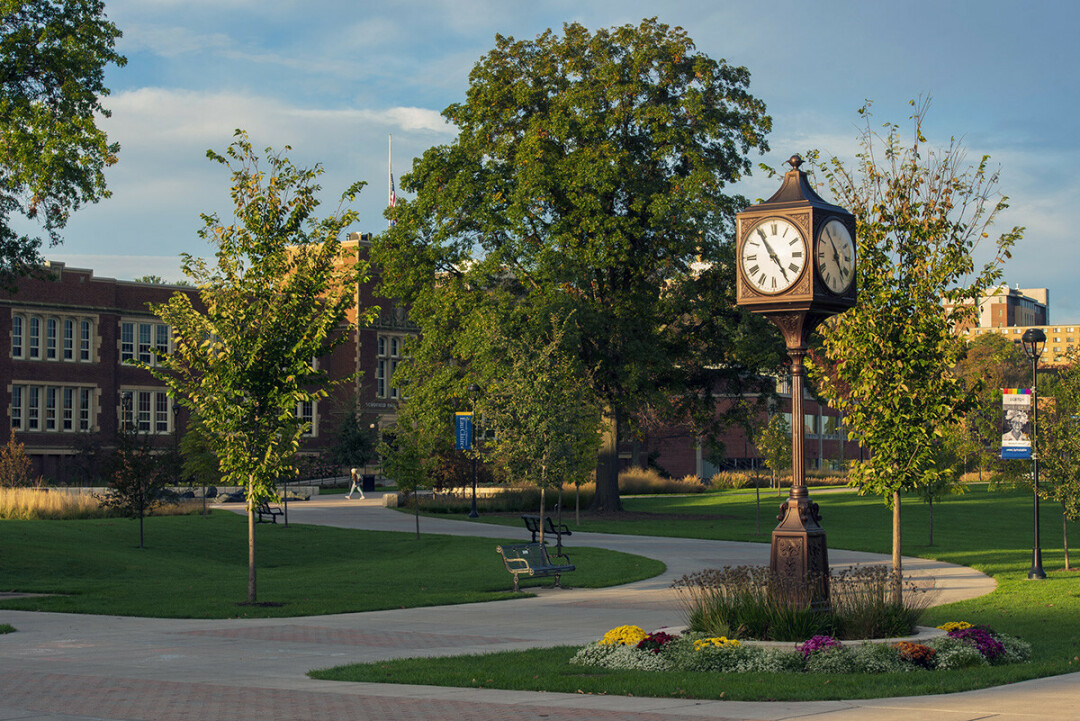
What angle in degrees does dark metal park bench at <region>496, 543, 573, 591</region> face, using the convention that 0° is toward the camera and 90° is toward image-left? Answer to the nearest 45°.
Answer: approximately 315°

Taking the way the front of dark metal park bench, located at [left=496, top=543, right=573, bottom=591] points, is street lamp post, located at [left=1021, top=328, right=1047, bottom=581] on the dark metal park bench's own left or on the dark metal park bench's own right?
on the dark metal park bench's own left

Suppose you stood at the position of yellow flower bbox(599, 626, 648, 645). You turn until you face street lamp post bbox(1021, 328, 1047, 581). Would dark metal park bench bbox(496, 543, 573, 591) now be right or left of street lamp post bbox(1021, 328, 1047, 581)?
left

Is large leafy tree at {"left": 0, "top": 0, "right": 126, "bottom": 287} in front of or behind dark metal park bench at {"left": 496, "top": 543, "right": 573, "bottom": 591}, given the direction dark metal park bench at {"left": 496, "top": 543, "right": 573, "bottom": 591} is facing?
behind

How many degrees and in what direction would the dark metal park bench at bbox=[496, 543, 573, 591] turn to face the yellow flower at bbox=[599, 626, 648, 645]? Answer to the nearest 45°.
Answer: approximately 45° to its right

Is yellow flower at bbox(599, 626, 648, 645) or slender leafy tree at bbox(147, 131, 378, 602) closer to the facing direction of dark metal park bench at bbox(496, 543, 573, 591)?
the yellow flower

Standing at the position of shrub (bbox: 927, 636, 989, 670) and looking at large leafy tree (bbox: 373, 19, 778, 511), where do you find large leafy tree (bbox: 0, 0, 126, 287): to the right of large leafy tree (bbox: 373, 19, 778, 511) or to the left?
left

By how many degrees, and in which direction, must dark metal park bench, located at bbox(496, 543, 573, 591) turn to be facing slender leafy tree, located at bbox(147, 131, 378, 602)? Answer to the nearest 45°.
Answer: approximately 90° to its right

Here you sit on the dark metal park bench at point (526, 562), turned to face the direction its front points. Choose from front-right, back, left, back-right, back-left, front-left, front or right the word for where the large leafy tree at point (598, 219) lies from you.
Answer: back-left

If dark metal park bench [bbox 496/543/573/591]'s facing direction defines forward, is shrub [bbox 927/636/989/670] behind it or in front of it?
in front
